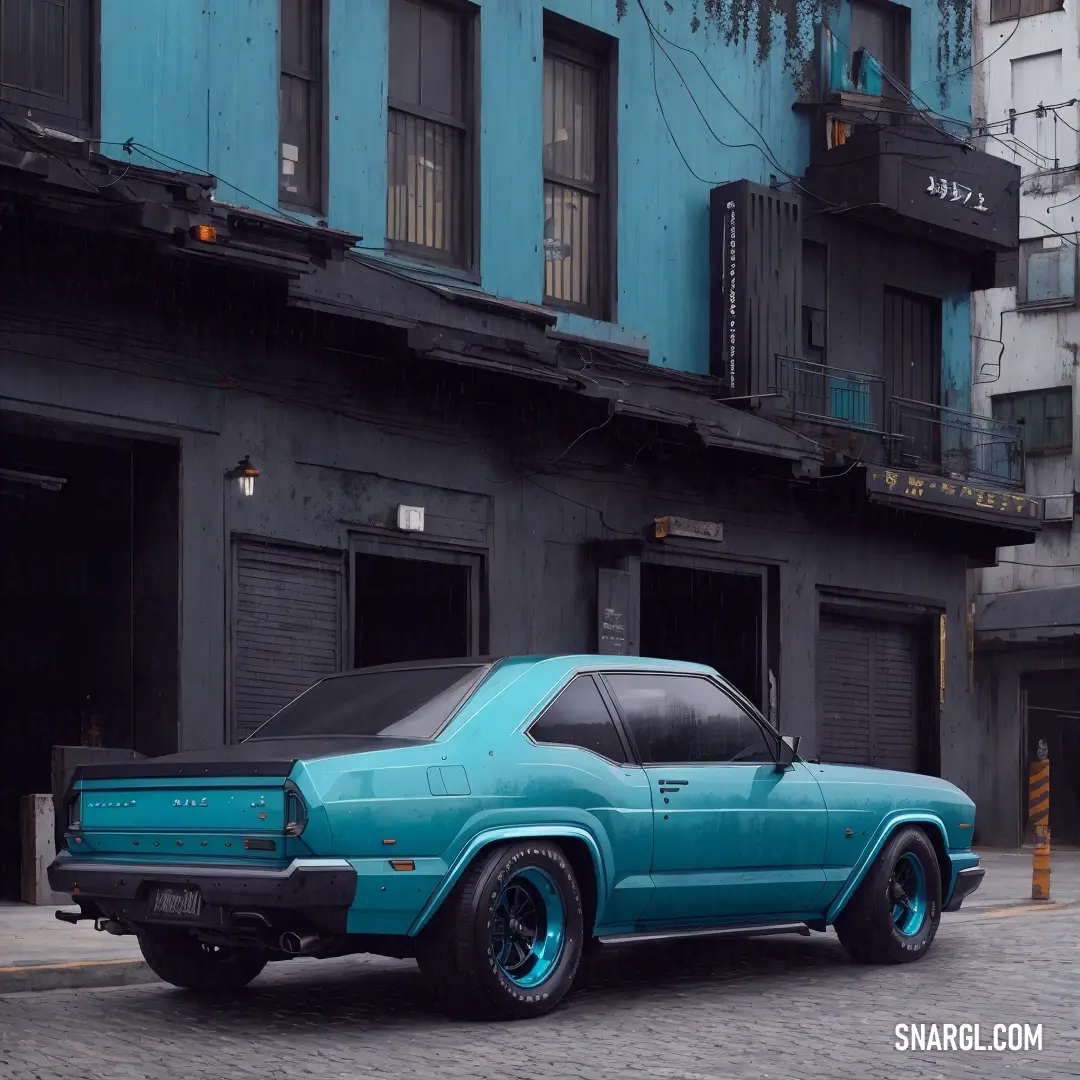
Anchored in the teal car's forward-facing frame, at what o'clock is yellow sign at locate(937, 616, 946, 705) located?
The yellow sign is roughly at 11 o'clock from the teal car.

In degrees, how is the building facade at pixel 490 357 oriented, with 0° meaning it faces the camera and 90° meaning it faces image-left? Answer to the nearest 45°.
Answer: approximately 315°

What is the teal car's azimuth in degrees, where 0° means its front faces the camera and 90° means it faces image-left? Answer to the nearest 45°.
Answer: approximately 225°

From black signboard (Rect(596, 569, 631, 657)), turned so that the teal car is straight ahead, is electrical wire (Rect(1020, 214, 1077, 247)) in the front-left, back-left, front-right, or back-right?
back-left

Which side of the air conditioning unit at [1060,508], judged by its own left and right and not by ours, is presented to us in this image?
front

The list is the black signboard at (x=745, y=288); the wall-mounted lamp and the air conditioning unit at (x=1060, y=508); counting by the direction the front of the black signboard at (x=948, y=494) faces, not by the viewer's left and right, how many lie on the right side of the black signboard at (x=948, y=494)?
2

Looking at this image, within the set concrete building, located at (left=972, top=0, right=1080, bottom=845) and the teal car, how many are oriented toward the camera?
1

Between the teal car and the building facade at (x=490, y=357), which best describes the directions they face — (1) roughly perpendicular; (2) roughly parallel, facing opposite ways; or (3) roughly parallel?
roughly perpendicular

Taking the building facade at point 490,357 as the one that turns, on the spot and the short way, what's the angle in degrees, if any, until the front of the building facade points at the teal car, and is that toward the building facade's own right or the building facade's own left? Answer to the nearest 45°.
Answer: approximately 45° to the building facade's own right

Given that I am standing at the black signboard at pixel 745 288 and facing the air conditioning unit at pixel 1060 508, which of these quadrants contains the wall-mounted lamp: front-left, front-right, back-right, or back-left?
back-left

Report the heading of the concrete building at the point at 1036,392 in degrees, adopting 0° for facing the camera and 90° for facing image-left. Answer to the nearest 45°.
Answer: approximately 0°

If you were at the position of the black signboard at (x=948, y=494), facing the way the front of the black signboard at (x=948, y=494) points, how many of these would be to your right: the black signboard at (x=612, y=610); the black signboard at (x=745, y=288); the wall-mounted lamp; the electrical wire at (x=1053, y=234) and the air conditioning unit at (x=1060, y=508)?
3
